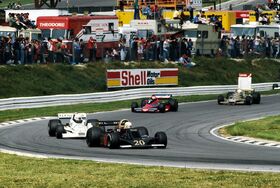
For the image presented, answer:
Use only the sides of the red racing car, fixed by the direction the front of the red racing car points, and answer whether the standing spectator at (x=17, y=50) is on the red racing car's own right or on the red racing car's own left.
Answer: on the red racing car's own right

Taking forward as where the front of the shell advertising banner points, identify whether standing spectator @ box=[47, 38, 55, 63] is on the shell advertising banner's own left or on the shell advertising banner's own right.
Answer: on the shell advertising banner's own right

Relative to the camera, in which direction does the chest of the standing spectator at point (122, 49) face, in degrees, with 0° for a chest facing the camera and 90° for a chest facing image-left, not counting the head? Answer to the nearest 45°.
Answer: approximately 0°

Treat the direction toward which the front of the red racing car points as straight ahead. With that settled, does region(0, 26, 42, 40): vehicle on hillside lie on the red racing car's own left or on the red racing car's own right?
on the red racing car's own right

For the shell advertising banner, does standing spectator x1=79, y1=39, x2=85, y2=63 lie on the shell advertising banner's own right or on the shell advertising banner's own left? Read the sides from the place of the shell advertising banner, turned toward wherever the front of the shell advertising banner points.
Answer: on the shell advertising banner's own right

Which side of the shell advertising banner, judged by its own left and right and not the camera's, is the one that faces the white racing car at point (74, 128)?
front

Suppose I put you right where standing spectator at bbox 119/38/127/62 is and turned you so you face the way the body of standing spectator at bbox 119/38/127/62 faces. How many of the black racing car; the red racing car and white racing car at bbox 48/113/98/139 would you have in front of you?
3
